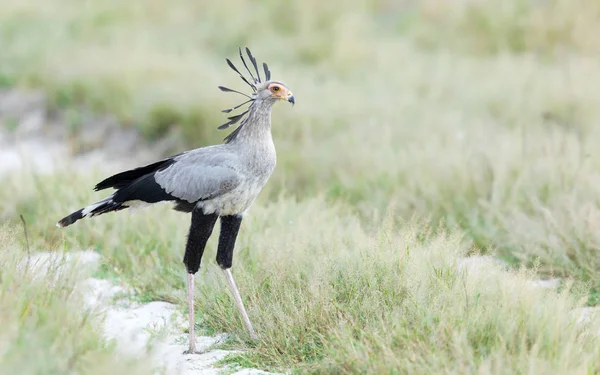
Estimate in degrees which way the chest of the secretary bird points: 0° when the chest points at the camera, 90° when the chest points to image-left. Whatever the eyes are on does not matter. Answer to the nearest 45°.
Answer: approximately 270°
